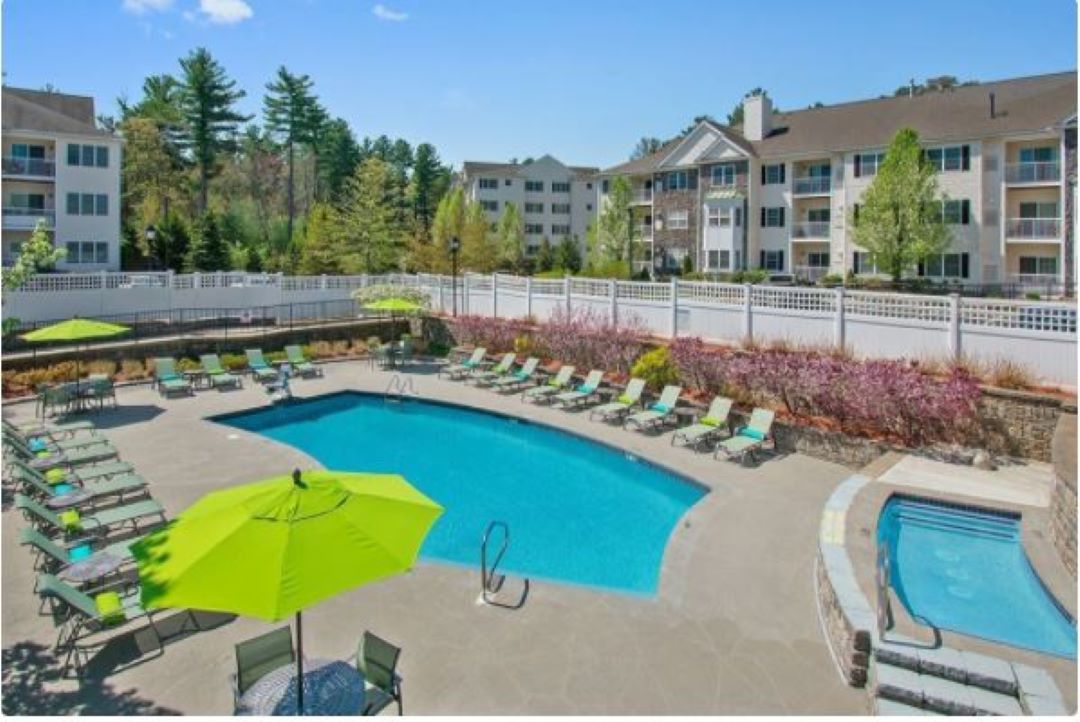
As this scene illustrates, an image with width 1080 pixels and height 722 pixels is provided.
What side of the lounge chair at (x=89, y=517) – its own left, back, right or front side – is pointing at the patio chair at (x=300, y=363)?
left

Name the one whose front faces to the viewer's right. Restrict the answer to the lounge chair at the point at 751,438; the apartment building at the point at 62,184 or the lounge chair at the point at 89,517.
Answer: the lounge chair at the point at 89,517

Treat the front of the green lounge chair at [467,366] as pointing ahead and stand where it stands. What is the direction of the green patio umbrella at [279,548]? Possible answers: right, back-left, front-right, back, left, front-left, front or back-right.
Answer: front-left

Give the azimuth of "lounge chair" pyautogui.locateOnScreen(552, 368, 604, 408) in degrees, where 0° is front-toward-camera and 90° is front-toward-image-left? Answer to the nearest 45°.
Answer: approximately 45°

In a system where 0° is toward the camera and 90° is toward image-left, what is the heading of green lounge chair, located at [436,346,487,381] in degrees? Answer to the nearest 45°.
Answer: approximately 45°

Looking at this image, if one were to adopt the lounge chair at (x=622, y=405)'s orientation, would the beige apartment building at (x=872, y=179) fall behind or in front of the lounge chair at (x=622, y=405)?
behind

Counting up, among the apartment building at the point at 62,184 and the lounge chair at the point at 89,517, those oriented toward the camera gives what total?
1

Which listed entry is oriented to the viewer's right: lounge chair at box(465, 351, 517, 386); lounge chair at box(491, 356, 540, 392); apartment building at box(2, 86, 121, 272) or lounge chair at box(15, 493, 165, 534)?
lounge chair at box(15, 493, 165, 534)

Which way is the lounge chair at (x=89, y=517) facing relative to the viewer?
to the viewer's right
